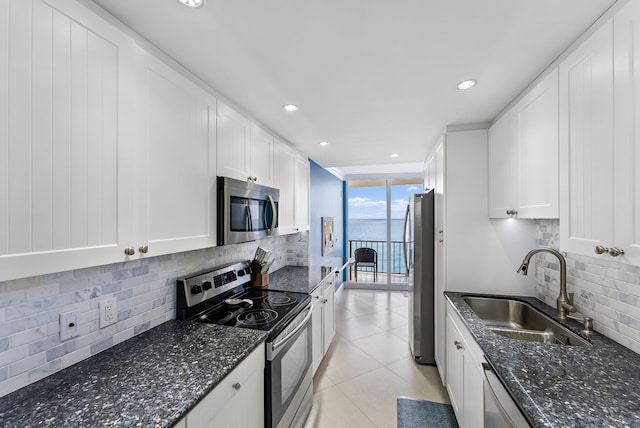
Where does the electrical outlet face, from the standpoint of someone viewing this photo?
facing the viewer and to the right of the viewer

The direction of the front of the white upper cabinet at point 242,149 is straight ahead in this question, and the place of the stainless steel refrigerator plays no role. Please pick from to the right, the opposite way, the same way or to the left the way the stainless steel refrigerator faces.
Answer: the opposite way

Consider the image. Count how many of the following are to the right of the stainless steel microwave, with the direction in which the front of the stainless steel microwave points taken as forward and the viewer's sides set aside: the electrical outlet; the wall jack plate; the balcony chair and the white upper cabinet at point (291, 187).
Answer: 2

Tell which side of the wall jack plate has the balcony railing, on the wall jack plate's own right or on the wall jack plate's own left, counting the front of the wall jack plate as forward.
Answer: on the wall jack plate's own left

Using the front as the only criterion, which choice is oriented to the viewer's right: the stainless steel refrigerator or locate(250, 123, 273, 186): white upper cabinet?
the white upper cabinet

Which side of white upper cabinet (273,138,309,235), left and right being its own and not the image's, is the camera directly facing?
right

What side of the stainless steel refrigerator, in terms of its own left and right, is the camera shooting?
left

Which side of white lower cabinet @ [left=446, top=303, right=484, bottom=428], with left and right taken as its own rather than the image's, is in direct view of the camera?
left

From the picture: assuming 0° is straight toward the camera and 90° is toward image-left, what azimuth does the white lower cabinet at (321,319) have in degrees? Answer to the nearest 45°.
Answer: approximately 270°

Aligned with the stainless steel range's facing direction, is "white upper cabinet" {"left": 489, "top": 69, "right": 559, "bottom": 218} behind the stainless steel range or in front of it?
in front

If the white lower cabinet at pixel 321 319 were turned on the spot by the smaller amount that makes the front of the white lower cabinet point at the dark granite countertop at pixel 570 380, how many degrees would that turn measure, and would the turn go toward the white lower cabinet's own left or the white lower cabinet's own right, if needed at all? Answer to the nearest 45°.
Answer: approximately 45° to the white lower cabinet's own right

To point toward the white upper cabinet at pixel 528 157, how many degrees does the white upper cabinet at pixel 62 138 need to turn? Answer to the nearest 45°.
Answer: approximately 45° to its left

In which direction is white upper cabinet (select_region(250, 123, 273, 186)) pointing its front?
to the viewer's right

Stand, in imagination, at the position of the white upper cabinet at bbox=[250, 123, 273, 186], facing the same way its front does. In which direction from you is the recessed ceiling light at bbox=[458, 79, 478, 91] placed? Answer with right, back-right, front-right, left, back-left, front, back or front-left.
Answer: front-right

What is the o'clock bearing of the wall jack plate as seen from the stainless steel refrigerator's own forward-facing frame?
The wall jack plate is roughly at 10 o'clock from the stainless steel refrigerator.

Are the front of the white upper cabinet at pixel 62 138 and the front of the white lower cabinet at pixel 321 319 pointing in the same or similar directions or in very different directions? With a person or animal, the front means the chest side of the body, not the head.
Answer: same or similar directions

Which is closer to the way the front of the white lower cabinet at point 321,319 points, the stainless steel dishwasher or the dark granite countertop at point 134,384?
the stainless steel dishwasher
